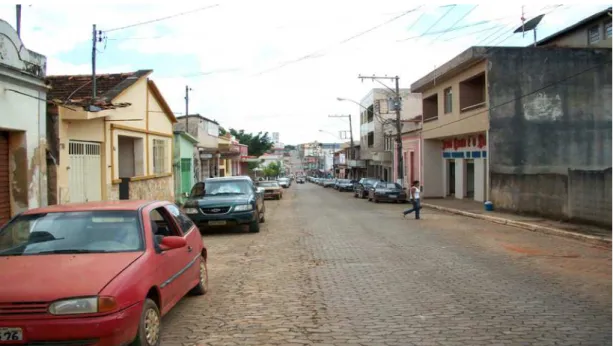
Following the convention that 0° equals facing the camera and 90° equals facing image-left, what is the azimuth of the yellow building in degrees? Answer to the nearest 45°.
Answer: approximately 315°

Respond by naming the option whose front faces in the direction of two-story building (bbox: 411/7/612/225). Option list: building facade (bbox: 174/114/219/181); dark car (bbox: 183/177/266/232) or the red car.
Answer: the building facade

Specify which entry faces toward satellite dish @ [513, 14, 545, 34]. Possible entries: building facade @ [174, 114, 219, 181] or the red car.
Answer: the building facade

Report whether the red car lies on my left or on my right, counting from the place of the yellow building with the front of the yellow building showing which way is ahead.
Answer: on my right

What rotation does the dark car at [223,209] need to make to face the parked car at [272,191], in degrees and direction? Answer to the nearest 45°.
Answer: approximately 180°

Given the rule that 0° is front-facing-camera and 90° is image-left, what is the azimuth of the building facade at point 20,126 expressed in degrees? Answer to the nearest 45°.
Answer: approximately 315°

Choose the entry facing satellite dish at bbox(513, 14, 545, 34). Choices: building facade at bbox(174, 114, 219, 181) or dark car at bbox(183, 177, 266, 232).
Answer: the building facade

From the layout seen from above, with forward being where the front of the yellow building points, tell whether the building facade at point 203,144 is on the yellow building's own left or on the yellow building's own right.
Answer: on the yellow building's own left

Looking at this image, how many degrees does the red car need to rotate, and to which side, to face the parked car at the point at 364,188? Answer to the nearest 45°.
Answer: approximately 180°

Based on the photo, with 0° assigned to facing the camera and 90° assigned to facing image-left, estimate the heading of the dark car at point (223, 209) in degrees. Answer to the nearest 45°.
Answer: approximately 0°

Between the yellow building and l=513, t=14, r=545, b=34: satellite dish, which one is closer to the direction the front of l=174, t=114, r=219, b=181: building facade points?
the satellite dish

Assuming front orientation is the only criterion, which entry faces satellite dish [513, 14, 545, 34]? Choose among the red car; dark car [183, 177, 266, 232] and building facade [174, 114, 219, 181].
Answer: the building facade

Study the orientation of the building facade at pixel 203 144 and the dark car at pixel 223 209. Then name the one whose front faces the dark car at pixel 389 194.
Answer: the building facade
